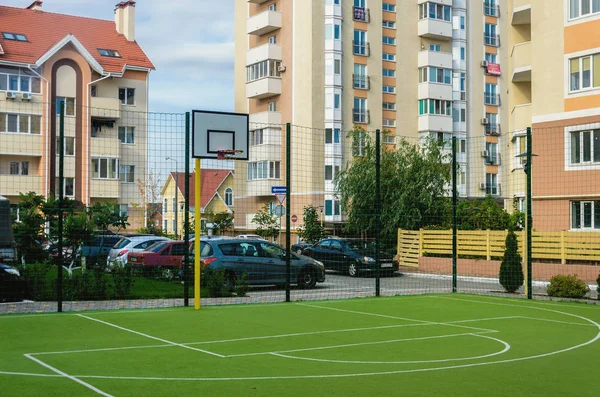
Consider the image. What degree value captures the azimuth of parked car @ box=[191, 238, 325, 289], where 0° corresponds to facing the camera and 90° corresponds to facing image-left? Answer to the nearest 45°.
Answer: approximately 270°

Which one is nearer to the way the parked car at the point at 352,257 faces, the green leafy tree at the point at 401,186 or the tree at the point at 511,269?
the tree

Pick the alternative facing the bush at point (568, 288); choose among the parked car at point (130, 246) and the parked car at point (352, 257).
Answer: the parked car at point (352, 257)
